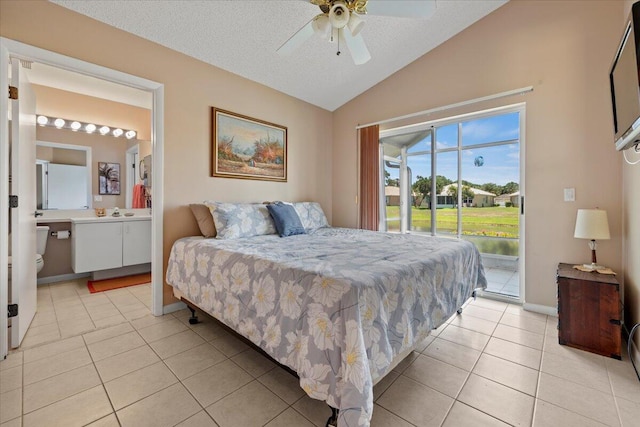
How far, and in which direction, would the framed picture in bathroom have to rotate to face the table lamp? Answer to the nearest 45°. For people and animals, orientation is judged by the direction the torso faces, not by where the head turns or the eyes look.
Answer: approximately 45° to its left

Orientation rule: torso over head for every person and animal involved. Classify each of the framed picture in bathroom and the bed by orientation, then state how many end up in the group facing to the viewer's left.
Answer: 0

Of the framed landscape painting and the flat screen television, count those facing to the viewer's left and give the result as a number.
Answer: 1

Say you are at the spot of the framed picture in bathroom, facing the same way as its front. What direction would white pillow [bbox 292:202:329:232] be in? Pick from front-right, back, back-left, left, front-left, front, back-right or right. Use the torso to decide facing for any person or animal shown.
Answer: front-left

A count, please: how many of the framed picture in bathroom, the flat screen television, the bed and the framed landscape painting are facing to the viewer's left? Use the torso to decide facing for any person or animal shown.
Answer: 1

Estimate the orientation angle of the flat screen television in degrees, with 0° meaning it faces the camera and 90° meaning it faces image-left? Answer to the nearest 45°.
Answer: approximately 90°

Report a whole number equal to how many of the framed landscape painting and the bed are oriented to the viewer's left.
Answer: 0

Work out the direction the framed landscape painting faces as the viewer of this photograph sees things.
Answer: facing the viewer and to the right of the viewer

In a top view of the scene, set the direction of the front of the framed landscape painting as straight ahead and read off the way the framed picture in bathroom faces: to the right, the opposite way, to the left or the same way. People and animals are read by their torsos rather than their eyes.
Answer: the same way

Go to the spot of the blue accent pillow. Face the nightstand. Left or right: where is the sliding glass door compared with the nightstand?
left

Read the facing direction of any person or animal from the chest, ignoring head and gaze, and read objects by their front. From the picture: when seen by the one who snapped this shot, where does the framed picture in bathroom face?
facing the viewer
